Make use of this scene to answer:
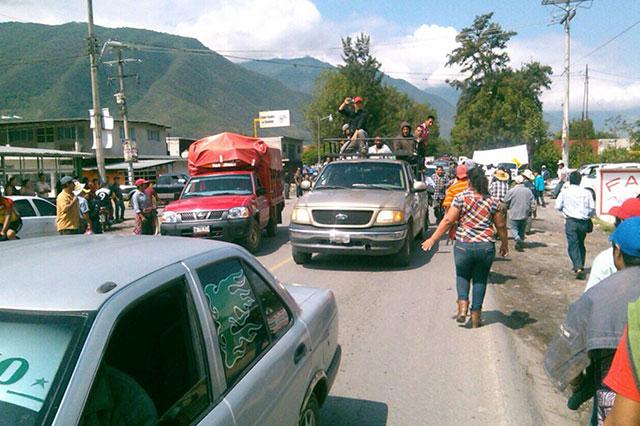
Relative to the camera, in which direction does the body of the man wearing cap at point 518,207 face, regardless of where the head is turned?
away from the camera

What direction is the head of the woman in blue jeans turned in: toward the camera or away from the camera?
away from the camera

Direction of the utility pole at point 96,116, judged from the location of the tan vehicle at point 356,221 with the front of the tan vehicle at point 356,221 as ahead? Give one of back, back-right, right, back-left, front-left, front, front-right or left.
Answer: back-right

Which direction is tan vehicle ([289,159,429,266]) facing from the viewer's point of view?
toward the camera

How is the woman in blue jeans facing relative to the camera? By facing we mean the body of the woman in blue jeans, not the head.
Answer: away from the camera

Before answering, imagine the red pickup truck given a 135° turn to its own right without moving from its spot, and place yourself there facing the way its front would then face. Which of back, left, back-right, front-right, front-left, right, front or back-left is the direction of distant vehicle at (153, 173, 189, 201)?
front

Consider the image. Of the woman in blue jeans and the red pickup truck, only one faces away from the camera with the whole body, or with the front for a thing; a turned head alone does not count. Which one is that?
the woman in blue jeans

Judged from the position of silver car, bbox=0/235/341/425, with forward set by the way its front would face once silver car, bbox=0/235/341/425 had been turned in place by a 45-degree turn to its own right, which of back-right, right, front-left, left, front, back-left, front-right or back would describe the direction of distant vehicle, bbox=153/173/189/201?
right

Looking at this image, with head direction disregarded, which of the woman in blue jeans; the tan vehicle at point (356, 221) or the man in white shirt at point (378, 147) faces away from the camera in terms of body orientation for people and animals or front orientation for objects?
the woman in blue jeans

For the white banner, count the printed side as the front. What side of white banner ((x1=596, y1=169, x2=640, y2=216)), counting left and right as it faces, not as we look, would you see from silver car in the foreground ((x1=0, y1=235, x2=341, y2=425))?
front

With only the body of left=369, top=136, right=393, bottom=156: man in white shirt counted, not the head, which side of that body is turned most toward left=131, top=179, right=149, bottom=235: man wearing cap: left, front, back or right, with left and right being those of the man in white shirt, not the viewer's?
right

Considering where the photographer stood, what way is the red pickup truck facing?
facing the viewer and to the left of the viewer

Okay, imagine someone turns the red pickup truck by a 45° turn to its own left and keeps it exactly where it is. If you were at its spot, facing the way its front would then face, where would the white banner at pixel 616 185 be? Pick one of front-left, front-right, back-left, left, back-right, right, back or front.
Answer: left

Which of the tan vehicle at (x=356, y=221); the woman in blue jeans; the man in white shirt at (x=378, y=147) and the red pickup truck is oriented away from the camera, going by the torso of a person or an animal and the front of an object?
the woman in blue jeans
